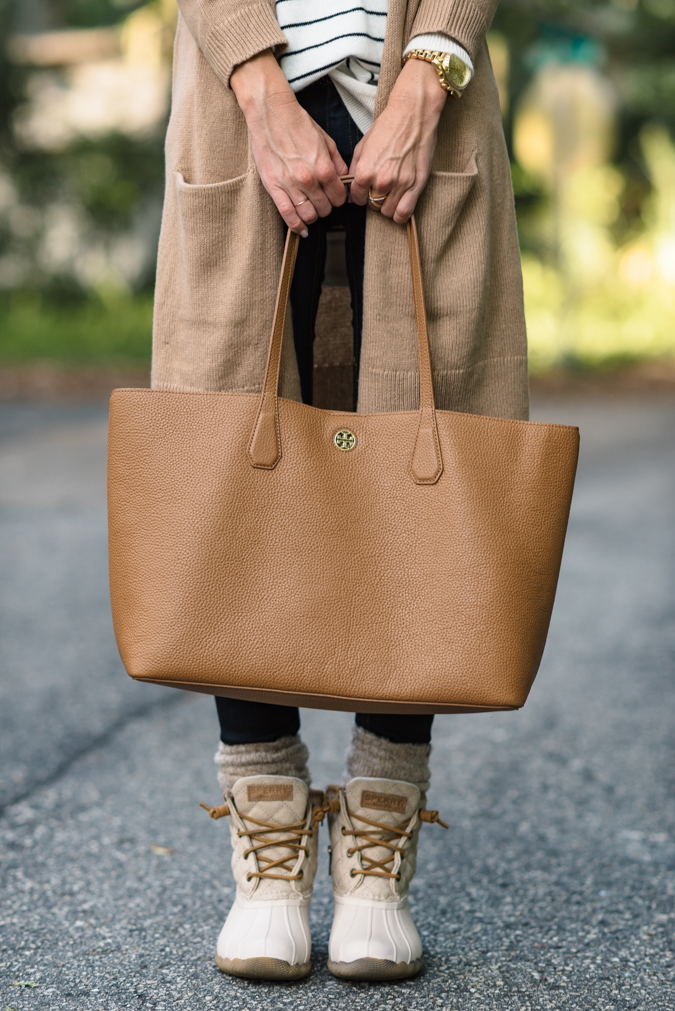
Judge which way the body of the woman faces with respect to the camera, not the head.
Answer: toward the camera
